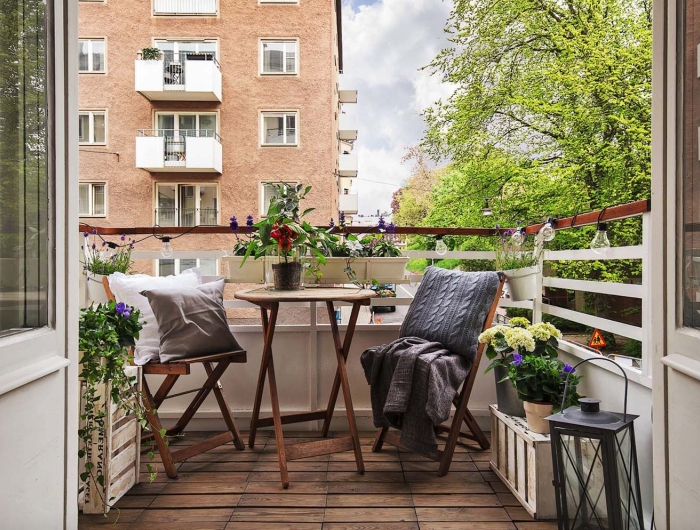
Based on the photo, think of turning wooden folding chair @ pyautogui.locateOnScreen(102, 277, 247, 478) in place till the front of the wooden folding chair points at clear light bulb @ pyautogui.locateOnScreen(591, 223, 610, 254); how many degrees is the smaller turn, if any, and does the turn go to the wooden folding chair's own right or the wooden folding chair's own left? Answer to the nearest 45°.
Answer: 0° — it already faces it

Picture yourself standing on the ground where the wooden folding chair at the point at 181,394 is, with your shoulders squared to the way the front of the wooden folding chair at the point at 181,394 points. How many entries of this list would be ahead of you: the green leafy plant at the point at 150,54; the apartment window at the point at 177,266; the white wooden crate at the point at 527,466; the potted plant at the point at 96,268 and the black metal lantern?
2

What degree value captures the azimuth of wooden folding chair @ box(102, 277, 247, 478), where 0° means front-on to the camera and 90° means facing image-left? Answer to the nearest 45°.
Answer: approximately 315°

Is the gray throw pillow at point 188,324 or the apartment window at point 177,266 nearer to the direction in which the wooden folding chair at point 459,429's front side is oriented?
the gray throw pillow

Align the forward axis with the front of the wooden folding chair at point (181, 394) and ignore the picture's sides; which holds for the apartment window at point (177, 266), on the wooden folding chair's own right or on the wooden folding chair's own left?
on the wooden folding chair's own left

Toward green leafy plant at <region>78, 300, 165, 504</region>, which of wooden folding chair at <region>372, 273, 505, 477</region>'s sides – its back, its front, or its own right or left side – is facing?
front

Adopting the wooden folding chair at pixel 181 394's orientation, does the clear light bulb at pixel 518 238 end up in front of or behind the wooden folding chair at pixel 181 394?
in front

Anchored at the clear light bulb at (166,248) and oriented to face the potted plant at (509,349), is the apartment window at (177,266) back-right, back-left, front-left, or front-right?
back-left

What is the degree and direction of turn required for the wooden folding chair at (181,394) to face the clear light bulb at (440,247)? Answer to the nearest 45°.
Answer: approximately 45° to its left

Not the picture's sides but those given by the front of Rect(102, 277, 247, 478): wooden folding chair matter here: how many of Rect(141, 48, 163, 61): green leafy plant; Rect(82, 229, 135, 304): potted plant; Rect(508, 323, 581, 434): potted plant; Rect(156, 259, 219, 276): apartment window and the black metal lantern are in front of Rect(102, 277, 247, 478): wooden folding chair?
2

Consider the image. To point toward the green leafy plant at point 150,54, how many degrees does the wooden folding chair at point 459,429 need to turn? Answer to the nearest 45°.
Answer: approximately 90° to its right

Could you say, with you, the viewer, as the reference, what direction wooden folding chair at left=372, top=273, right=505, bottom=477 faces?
facing the viewer and to the left of the viewer

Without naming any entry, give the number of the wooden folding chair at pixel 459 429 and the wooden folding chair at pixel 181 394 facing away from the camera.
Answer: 0

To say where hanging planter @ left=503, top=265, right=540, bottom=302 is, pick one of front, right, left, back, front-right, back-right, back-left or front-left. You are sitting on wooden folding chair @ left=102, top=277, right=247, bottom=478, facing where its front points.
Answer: front-left
